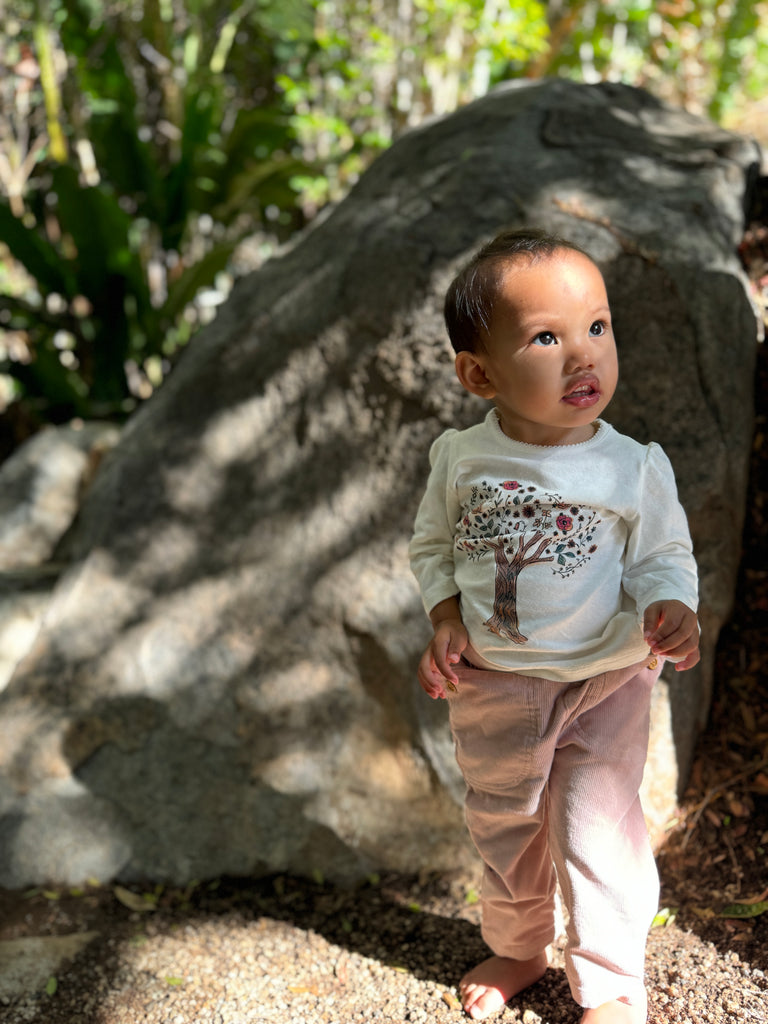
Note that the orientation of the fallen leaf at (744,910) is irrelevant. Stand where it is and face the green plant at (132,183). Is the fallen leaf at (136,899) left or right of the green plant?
left

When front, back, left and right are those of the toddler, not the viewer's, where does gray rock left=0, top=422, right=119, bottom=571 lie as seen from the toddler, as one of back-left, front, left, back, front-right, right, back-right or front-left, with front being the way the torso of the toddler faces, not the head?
back-right

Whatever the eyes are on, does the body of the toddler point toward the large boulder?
no

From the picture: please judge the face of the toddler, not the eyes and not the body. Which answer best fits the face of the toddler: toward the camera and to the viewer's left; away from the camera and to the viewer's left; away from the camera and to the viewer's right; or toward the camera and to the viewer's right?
toward the camera and to the viewer's right

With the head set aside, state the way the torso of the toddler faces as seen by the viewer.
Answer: toward the camera

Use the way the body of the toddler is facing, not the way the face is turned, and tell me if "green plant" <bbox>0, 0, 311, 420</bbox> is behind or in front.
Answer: behind

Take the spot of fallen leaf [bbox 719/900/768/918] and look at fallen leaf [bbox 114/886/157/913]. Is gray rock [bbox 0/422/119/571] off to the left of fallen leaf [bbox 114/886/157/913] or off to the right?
right
